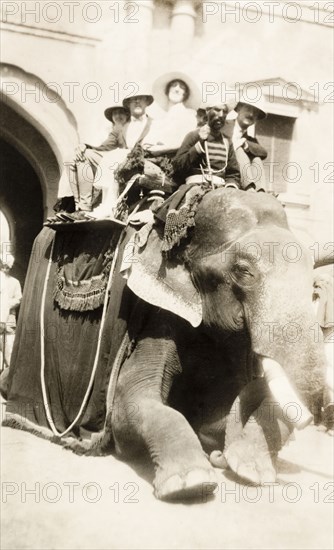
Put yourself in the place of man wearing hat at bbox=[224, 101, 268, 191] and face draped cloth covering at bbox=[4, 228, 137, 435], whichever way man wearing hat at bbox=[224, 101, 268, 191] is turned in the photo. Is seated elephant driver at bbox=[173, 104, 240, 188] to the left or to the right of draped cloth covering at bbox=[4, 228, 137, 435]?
left

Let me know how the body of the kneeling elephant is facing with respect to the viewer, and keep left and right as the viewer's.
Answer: facing the viewer and to the right of the viewer

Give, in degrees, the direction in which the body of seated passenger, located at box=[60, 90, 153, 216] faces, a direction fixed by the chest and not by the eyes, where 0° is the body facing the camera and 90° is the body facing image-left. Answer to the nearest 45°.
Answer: approximately 45°

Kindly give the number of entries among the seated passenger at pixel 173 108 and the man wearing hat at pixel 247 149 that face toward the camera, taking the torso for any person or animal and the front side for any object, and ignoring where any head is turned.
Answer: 2

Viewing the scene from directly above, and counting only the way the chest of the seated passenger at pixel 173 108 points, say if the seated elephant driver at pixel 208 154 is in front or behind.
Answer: in front

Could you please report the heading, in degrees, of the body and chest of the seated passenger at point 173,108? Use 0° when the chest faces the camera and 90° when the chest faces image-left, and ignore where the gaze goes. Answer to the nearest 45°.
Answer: approximately 0°

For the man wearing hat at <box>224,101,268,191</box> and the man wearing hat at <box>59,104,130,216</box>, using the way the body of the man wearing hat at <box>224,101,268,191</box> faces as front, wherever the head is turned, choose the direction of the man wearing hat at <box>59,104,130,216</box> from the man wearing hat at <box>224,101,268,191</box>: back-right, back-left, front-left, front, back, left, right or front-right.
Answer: right
